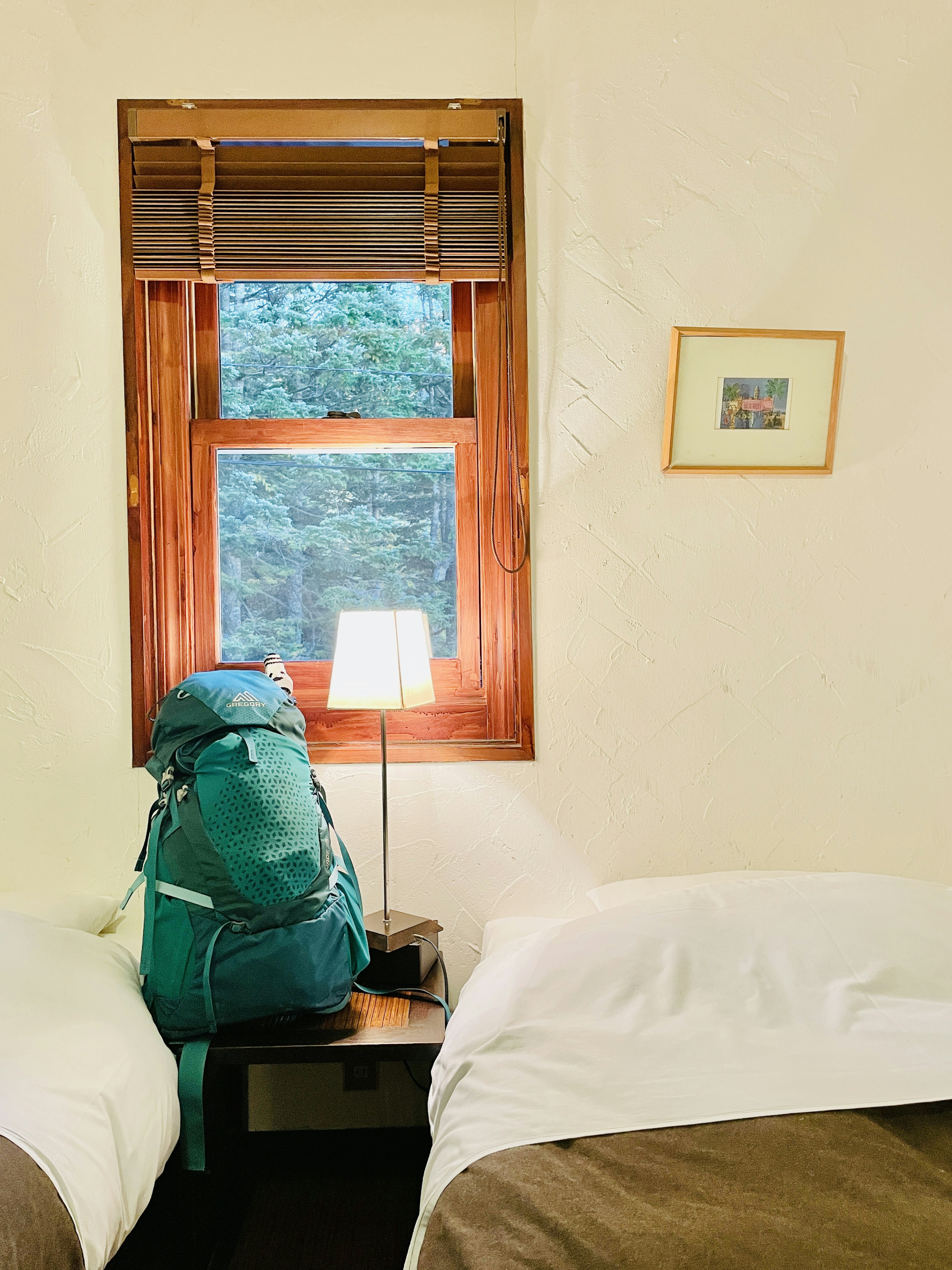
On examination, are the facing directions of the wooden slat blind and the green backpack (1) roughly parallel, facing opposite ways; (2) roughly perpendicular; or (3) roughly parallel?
roughly parallel

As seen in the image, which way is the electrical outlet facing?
toward the camera

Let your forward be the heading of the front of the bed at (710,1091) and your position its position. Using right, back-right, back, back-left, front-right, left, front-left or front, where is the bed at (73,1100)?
right

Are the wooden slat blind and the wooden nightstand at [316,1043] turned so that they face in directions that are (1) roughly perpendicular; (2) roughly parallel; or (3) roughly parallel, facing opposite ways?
roughly parallel

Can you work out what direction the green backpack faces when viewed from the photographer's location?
facing the viewer

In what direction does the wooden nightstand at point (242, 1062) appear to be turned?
toward the camera

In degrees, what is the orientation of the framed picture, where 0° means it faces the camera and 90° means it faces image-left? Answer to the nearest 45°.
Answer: approximately 0°
